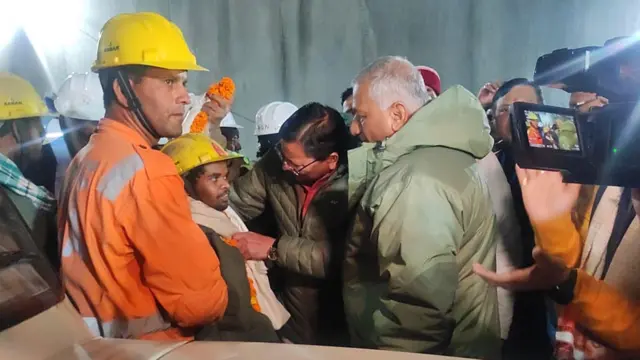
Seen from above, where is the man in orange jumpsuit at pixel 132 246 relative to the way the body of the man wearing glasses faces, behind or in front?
in front

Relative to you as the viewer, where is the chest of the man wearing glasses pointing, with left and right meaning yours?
facing the viewer and to the left of the viewer

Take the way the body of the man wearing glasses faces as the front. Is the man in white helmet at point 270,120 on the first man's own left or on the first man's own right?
on the first man's own right

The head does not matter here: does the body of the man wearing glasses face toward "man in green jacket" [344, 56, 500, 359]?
no

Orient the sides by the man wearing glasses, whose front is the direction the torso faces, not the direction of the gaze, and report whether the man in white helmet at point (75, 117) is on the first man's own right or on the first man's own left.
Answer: on the first man's own right

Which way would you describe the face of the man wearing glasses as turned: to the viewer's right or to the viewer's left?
to the viewer's left

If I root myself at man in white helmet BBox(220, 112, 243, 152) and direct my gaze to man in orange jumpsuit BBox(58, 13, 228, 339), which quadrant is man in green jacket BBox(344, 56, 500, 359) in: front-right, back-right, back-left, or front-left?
front-left

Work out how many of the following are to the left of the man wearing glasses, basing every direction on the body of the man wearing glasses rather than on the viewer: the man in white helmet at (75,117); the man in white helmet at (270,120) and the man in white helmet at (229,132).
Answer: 0

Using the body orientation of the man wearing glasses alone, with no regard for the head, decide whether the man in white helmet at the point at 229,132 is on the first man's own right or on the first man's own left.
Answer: on the first man's own right

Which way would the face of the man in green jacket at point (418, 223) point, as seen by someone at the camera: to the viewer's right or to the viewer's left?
to the viewer's left
